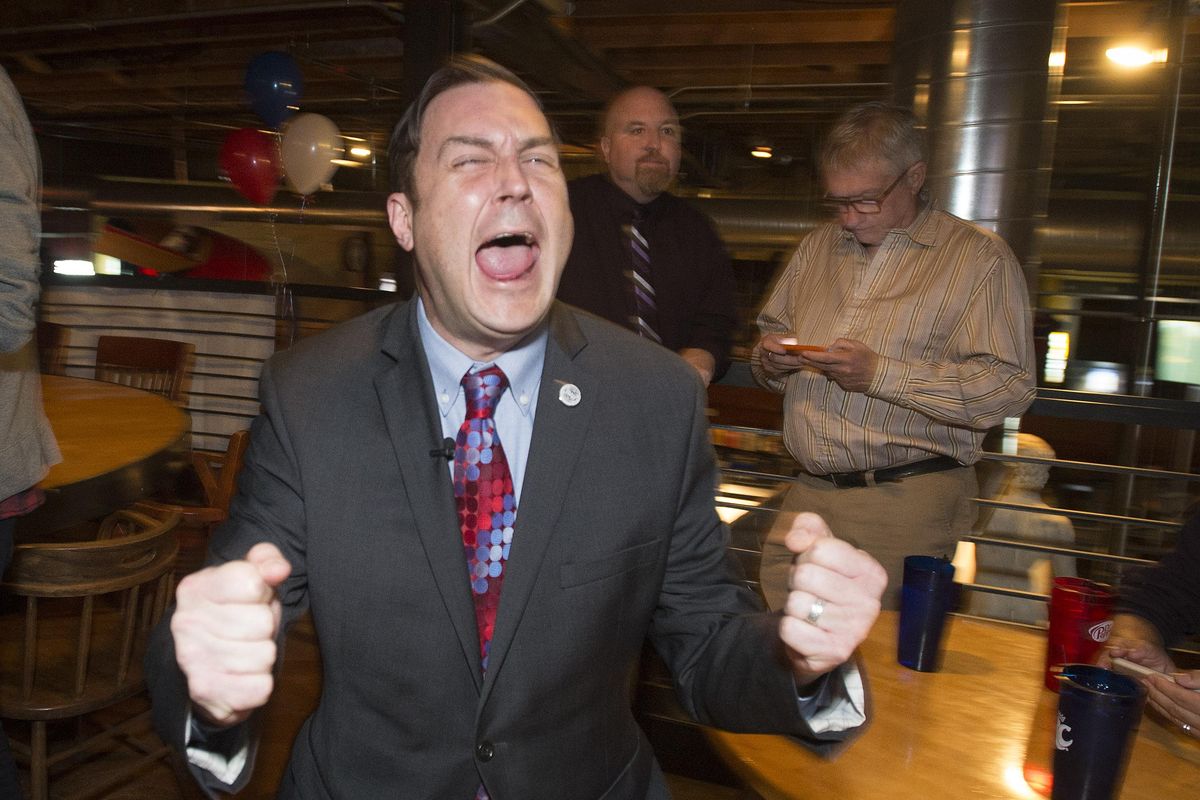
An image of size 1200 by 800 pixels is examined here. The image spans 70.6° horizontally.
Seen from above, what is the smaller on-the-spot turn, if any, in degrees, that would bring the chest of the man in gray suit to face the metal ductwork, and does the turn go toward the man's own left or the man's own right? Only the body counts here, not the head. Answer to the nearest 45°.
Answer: approximately 135° to the man's own left

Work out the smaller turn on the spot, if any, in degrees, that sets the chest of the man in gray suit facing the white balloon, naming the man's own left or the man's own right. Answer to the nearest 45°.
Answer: approximately 180°

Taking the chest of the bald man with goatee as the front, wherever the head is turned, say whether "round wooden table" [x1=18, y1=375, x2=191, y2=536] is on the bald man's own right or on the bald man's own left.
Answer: on the bald man's own right

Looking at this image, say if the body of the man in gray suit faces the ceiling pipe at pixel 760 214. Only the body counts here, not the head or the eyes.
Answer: no

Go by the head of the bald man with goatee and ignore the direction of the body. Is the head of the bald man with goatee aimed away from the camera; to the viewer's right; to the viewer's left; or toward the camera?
toward the camera

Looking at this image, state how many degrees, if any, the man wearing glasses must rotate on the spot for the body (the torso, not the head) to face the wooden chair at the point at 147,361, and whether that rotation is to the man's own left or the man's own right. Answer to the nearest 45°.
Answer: approximately 45° to the man's own right

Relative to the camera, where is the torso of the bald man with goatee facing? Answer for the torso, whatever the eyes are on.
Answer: toward the camera

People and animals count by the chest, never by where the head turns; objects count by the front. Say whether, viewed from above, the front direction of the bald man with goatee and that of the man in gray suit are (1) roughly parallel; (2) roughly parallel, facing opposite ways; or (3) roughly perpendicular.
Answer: roughly parallel

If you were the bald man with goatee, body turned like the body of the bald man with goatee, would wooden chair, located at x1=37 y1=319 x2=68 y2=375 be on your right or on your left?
on your right

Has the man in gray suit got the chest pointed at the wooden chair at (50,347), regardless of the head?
no

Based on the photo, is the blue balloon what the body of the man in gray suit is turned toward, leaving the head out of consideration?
no

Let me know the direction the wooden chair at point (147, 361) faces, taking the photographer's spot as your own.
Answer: facing the viewer and to the left of the viewer

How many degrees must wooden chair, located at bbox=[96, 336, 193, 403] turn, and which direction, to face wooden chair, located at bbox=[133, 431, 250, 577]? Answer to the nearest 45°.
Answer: approximately 45° to its left

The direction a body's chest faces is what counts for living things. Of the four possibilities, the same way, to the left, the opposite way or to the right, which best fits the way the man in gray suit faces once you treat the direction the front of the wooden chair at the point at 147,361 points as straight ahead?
the same way

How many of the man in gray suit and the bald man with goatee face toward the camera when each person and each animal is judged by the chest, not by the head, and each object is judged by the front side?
2

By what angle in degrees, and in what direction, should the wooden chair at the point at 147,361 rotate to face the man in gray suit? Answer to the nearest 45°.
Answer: approximately 45° to its left

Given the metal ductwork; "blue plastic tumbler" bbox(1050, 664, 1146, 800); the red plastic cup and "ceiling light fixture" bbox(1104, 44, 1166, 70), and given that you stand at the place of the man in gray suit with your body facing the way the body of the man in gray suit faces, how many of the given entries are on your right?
0
